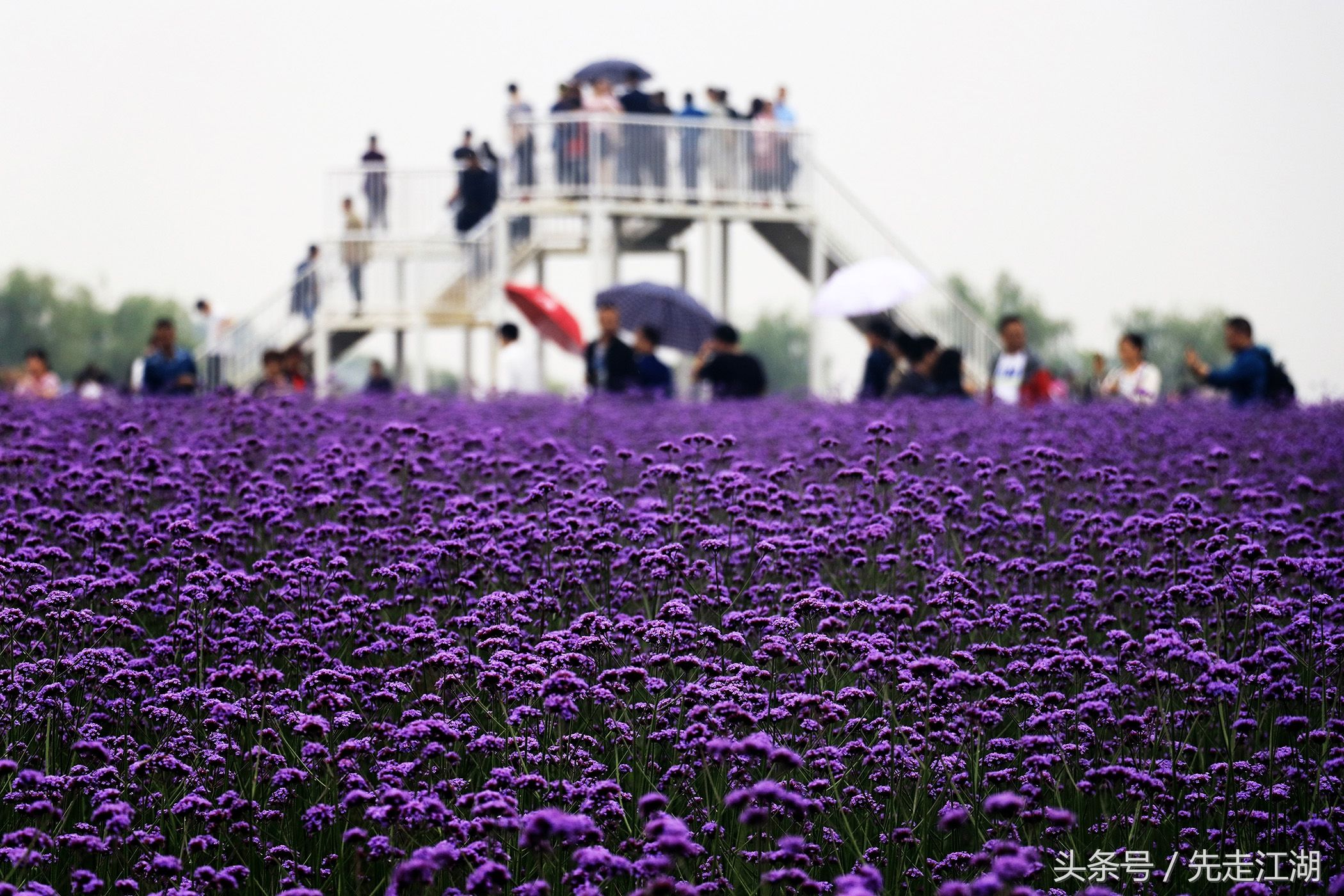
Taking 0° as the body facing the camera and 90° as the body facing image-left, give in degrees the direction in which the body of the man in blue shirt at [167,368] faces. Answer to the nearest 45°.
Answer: approximately 0°

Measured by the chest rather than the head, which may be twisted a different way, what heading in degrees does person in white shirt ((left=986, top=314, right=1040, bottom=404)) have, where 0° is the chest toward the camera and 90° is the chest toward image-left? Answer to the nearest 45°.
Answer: approximately 0°

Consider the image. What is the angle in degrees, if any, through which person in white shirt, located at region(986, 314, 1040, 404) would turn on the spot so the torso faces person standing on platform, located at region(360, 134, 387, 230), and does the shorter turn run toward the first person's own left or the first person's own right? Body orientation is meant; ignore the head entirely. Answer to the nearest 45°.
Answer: approximately 135° to the first person's own right

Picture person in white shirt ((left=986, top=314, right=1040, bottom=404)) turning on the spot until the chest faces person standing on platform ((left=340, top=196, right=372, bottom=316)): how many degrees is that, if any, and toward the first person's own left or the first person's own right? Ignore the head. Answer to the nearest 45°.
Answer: approximately 135° to the first person's own right

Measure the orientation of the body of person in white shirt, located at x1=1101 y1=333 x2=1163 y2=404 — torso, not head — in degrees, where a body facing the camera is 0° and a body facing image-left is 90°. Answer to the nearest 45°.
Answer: approximately 45°

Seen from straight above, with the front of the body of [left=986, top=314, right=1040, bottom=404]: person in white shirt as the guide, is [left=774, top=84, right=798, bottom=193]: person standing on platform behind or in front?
behind
